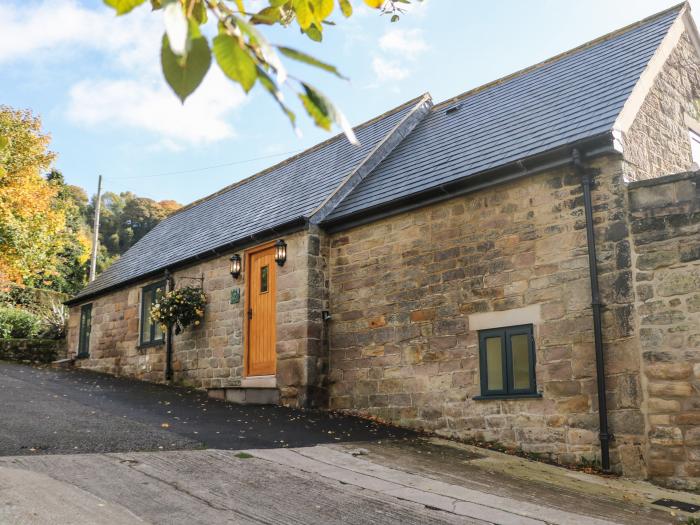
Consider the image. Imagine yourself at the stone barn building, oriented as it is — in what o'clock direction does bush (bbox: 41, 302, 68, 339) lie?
The bush is roughly at 3 o'clock from the stone barn building.

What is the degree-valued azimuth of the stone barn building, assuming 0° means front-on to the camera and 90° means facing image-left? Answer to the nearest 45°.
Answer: approximately 45°

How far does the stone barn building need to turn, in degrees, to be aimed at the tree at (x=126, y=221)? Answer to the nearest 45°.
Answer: approximately 90° to its right

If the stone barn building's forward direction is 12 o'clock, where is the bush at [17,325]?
The bush is roughly at 3 o'clock from the stone barn building.

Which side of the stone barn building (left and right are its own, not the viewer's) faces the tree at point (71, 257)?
right
